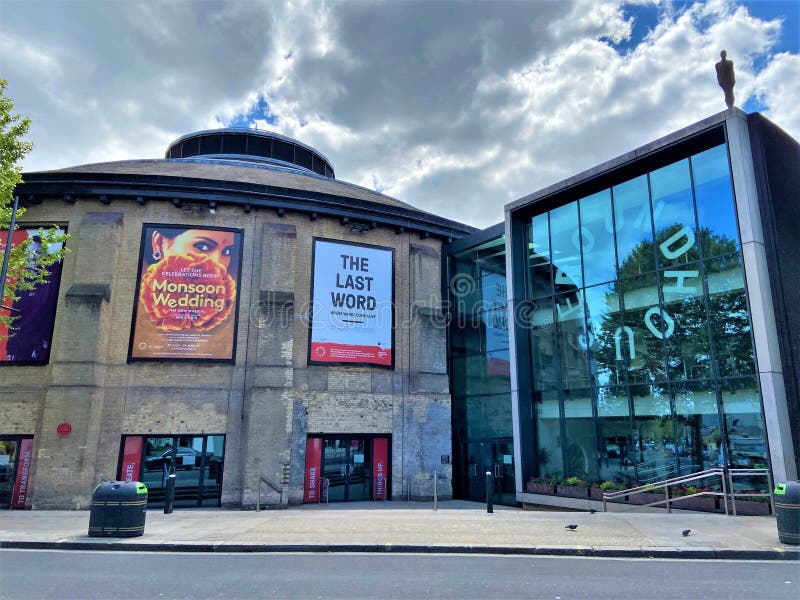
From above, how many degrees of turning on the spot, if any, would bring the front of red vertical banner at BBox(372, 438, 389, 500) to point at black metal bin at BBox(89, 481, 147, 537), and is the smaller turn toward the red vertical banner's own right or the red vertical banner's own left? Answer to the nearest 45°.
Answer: approximately 45° to the red vertical banner's own right

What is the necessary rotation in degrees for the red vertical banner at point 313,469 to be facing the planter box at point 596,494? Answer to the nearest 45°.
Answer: approximately 45° to its left

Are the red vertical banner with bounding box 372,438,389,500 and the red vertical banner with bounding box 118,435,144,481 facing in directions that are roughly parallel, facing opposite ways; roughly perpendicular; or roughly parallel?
roughly parallel

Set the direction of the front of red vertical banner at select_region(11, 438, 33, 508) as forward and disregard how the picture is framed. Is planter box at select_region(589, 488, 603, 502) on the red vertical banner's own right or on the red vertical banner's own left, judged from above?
on the red vertical banner's own left

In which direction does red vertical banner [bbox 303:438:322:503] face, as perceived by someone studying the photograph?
facing the viewer

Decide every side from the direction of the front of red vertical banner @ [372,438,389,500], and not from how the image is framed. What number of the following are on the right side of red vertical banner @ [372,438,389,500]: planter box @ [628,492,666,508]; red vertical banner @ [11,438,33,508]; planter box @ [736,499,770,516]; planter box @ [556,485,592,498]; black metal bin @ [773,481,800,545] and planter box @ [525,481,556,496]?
1

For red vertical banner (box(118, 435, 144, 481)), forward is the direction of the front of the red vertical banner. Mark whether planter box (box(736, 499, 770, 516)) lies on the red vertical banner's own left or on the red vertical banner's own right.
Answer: on the red vertical banner's own left

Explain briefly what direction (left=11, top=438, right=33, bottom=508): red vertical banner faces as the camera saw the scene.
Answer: facing the viewer

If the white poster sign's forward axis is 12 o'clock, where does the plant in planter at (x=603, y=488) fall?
The plant in planter is roughly at 10 o'clock from the white poster sign.

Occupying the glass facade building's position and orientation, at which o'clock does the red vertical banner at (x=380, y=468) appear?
The red vertical banner is roughly at 2 o'clock from the glass facade building.

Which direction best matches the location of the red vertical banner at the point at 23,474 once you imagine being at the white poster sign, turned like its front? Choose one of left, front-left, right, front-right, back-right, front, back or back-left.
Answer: right

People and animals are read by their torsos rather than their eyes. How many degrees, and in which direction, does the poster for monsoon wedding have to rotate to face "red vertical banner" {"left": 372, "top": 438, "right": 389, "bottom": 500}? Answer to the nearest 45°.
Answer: approximately 90° to its left
